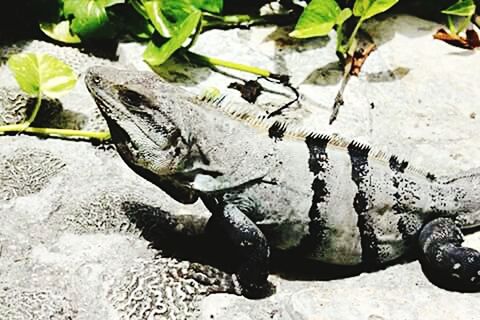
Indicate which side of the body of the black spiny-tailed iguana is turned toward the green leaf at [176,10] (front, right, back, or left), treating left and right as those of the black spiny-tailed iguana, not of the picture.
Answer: right

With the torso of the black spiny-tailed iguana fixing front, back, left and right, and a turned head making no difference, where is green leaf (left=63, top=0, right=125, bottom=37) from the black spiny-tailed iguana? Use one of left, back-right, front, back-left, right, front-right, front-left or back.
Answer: front-right

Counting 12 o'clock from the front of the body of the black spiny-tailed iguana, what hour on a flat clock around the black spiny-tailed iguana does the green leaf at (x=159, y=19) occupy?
The green leaf is roughly at 2 o'clock from the black spiny-tailed iguana.

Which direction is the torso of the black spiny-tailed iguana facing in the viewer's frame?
to the viewer's left

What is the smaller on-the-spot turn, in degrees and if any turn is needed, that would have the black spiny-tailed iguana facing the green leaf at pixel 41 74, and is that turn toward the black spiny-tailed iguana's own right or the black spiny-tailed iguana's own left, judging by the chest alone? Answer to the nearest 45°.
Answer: approximately 45° to the black spiny-tailed iguana's own right

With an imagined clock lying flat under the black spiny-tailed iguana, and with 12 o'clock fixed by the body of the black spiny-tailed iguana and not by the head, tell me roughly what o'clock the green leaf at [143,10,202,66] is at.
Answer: The green leaf is roughly at 2 o'clock from the black spiny-tailed iguana.
